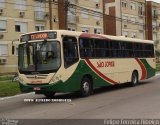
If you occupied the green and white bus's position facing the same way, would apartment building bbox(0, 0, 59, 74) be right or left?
on its right

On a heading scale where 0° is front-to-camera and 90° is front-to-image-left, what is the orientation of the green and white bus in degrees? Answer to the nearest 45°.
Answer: approximately 45°
